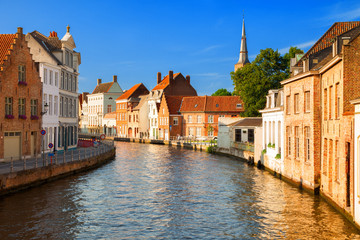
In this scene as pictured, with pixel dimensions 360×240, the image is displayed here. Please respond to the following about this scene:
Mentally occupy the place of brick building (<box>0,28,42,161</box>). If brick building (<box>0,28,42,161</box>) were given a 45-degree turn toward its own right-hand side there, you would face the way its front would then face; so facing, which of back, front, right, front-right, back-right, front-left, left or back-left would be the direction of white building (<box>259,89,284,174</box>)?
left

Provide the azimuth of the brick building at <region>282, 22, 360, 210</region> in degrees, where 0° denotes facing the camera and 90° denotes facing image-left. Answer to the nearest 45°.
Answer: approximately 45°

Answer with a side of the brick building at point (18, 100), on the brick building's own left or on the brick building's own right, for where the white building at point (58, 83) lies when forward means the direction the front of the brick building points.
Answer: on the brick building's own left

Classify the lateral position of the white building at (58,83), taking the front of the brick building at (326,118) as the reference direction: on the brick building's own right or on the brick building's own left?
on the brick building's own right

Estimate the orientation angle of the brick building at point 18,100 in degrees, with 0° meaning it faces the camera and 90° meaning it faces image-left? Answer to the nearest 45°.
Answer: approximately 315°

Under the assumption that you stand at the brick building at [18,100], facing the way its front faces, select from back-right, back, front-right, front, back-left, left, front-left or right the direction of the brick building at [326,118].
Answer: front

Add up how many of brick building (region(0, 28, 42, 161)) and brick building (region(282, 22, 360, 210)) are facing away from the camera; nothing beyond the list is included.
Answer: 0

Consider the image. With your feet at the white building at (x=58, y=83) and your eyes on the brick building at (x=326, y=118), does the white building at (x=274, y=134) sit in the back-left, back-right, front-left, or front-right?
front-left

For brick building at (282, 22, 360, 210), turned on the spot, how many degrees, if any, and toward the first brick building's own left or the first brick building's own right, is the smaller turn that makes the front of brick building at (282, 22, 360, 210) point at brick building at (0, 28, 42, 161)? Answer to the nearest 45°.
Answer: approximately 45° to the first brick building's own right

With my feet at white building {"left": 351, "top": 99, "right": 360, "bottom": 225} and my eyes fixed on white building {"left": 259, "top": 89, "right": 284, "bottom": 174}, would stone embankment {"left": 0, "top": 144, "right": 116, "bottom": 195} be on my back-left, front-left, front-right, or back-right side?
front-left

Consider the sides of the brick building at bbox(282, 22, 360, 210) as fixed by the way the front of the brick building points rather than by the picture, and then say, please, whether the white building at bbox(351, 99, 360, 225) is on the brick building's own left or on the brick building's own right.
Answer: on the brick building's own left
